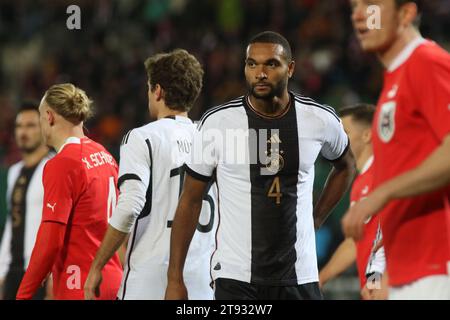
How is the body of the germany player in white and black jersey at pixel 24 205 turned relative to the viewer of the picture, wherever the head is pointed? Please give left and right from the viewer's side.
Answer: facing the viewer and to the left of the viewer

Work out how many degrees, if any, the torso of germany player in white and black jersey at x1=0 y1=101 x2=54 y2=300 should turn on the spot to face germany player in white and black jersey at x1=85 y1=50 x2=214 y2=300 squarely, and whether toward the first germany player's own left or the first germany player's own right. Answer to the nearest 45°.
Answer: approximately 45° to the first germany player's own left

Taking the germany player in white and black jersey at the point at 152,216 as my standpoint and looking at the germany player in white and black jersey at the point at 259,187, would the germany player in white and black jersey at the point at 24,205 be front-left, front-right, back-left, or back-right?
back-left

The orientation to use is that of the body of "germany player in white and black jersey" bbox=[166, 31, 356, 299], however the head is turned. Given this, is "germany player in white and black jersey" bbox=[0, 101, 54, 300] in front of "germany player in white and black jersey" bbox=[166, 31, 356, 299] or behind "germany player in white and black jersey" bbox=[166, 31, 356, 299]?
behind

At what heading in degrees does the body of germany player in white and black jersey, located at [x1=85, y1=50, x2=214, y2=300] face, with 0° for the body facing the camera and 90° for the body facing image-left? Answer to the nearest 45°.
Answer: approximately 135°

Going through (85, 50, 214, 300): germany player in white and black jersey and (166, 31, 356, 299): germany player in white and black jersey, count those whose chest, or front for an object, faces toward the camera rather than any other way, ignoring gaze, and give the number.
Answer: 1

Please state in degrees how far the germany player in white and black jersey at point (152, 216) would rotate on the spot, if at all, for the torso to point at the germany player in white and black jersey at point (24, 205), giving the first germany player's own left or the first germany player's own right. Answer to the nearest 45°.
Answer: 0° — they already face them

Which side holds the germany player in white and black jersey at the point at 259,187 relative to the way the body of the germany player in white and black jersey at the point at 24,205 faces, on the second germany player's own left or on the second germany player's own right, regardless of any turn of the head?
on the second germany player's own left

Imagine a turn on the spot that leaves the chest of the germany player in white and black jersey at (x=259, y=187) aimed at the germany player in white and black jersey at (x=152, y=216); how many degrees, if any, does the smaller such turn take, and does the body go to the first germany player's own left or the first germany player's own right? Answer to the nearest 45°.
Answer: approximately 135° to the first germany player's own right
